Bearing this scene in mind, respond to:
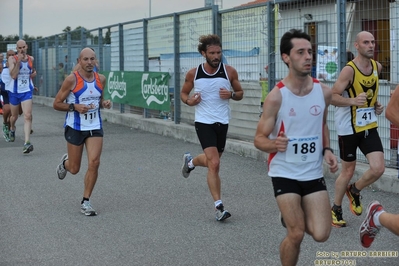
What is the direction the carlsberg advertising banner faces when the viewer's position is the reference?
facing the viewer and to the left of the viewer
